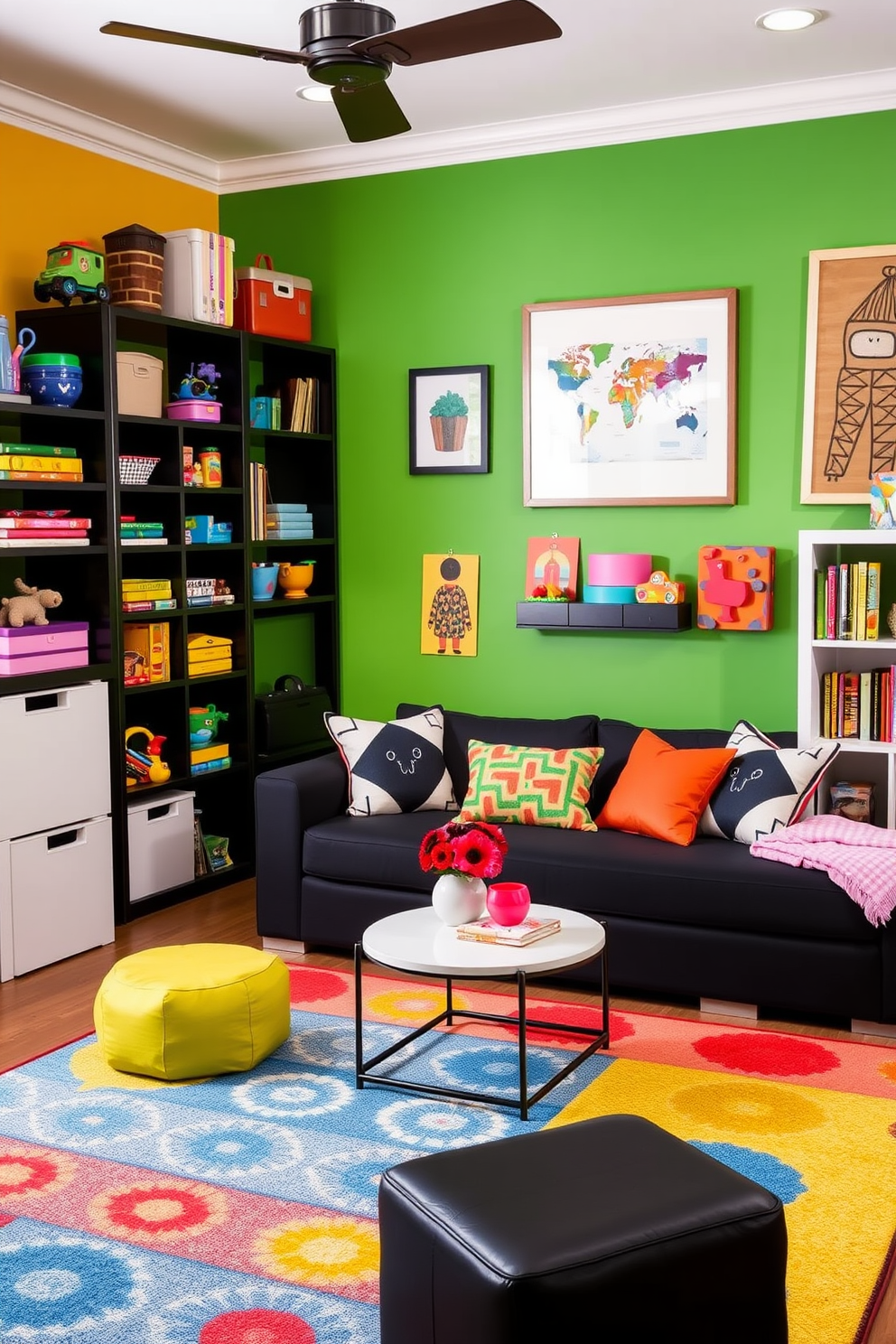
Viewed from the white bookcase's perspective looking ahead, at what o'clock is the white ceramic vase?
The white ceramic vase is roughly at 1 o'clock from the white bookcase.

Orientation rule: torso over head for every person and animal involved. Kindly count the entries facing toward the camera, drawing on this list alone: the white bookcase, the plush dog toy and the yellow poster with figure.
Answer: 2

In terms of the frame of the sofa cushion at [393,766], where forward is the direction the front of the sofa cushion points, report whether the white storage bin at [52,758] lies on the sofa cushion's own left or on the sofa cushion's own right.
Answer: on the sofa cushion's own right

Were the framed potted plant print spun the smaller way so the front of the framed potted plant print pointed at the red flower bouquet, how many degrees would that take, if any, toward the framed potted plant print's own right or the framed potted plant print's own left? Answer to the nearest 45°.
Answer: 0° — it already faces it

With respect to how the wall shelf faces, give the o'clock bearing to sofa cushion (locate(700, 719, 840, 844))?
The sofa cushion is roughly at 11 o'clock from the wall shelf.

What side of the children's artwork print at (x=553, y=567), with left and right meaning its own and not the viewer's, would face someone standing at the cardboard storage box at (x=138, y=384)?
right

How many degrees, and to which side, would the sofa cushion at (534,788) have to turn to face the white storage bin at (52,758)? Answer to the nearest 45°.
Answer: approximately 90° to its right
